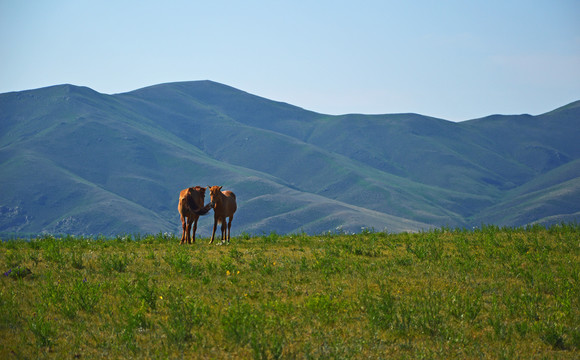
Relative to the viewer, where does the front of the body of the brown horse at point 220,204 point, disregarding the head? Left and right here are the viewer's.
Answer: facing the viewer and to the left of the viewer

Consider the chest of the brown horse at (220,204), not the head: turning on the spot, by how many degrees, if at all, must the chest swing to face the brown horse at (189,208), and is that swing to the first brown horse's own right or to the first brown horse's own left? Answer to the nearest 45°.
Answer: approximately 45° to the first brown horse's own right
